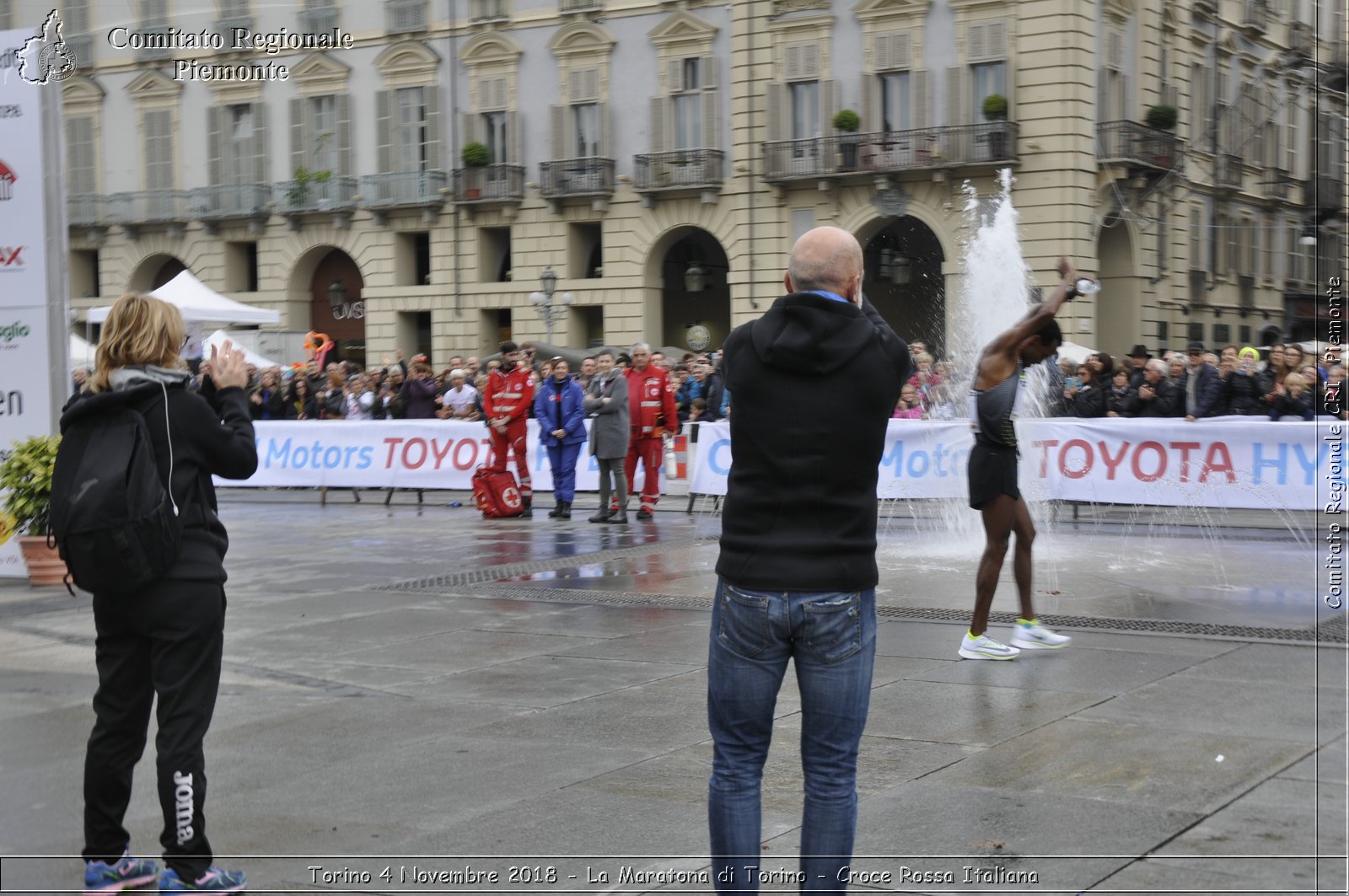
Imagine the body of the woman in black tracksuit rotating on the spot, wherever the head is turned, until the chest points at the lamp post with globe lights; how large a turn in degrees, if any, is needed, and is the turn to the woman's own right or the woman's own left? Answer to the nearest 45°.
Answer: approximately 45° to the woman's own left

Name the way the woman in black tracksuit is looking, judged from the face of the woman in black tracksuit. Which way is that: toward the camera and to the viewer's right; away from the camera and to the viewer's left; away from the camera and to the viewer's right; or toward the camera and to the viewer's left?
away from the camera and to the viewer's right

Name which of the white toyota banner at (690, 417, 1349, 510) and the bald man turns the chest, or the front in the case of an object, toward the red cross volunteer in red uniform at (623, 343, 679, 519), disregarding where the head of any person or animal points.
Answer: the bald man

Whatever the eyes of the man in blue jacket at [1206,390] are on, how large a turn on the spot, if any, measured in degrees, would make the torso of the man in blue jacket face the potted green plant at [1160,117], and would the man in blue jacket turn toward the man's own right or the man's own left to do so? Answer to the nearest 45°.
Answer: approximately 135° to the man's own right

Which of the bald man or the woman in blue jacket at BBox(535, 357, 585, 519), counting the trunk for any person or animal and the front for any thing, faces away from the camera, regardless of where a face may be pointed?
the bald man

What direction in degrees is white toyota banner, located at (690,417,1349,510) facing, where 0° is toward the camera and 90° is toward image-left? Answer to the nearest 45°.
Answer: approximately 0°

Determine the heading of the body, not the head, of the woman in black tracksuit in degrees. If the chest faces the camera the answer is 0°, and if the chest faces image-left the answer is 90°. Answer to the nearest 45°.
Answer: approximately 225°

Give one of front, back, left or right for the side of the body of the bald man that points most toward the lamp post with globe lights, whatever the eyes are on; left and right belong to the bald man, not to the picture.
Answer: front

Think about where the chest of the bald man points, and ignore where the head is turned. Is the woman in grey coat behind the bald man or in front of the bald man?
in front

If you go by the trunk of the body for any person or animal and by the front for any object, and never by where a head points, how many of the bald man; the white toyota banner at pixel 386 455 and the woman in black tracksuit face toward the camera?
1
